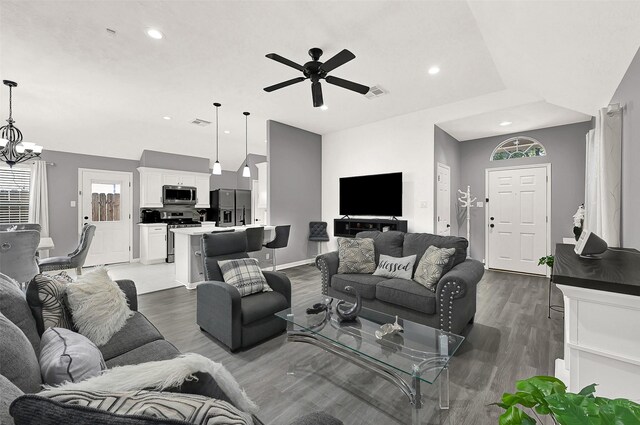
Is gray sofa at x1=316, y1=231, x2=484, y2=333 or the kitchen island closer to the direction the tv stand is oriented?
the gray sofa

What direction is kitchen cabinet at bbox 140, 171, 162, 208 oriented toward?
toward the camera

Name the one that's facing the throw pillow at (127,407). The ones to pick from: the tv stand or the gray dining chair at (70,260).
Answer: the tv stand

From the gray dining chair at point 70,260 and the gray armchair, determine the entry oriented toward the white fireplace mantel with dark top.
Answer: the gray armchair

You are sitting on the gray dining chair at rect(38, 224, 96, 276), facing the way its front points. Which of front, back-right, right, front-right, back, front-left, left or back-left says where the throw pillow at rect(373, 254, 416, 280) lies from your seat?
back-left

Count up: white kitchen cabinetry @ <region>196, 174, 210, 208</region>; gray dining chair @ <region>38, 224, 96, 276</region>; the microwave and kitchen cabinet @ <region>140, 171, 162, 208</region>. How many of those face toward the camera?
3

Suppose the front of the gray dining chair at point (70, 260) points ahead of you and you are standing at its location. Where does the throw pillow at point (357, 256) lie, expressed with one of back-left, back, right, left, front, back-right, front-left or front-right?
back-left

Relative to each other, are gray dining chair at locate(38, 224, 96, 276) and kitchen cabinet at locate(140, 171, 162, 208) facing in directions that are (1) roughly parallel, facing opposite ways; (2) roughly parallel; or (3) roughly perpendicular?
roughly perpendicular

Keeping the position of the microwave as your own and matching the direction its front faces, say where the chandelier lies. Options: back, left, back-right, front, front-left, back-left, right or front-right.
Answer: front-right

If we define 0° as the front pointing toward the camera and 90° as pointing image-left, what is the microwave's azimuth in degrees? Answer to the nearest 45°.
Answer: approximately 0°

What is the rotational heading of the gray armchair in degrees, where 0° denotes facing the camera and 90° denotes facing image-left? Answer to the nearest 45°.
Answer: approximately 315°

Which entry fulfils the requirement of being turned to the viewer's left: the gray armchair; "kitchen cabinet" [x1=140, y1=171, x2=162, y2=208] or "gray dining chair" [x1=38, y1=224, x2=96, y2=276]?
the gray dining chair

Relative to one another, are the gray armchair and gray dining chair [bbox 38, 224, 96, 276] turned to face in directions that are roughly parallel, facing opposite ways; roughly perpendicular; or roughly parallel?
roughly perpendicular

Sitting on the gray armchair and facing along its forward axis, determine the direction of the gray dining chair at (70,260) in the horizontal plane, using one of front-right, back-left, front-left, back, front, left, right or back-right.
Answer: back

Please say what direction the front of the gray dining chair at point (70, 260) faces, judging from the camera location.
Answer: facing to the left of the viewer

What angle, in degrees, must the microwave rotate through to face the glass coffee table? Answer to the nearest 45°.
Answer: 0° — it already faces it

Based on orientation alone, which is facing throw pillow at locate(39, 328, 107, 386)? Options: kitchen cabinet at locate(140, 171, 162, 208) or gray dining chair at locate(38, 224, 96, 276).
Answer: the kitchen cabinet

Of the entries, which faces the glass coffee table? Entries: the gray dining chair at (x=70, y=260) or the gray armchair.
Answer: the gray armchair
